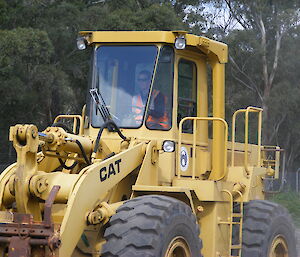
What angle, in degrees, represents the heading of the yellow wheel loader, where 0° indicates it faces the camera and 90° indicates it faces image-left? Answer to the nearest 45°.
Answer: approximately 45°
